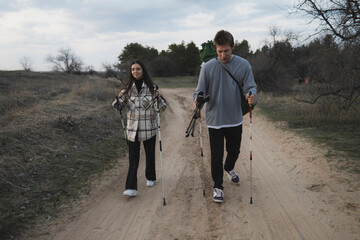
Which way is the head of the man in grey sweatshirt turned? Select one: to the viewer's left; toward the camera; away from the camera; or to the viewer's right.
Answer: toward the camera

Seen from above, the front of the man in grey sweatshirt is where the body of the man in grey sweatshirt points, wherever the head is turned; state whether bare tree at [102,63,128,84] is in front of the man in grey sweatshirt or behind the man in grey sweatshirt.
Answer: behind

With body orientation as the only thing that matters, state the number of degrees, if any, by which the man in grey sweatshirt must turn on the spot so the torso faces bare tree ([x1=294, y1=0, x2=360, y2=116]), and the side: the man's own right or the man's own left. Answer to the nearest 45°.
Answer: approximately 135° to the man's own left

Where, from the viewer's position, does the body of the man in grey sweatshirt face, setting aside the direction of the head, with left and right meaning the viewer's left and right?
facing the viewer

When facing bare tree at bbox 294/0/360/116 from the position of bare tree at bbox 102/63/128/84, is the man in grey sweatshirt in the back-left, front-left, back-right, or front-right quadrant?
front-right

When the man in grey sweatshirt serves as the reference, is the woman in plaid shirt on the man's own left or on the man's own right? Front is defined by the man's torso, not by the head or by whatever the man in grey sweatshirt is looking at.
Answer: on the man's own right
